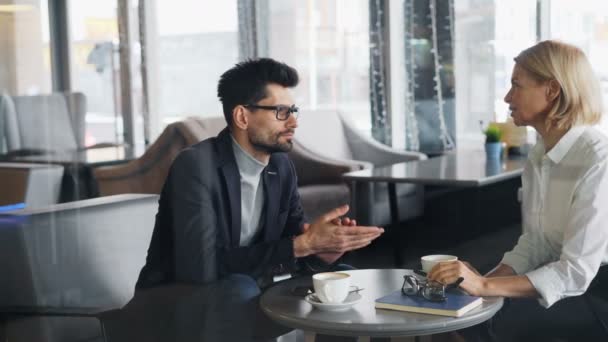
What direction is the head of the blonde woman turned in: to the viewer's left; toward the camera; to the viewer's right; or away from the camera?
to the viewer's left

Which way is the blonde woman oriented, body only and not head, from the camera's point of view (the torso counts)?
to the viewer's left

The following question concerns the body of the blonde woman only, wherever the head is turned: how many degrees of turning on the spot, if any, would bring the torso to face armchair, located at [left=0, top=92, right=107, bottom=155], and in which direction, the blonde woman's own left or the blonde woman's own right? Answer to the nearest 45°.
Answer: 0° — they already face it

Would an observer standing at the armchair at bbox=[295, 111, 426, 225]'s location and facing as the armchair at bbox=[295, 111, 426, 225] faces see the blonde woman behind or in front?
in front

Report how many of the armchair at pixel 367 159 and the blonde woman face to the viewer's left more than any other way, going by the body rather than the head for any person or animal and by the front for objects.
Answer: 1

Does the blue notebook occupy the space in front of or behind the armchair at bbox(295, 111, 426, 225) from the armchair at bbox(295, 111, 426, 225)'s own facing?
in front

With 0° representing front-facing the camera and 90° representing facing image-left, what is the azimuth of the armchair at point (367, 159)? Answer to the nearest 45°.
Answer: approximately 315°

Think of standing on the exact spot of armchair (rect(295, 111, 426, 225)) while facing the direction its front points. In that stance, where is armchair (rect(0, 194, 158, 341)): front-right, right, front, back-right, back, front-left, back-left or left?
right

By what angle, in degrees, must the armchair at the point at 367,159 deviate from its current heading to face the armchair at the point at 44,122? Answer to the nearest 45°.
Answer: approximately 90° to its right

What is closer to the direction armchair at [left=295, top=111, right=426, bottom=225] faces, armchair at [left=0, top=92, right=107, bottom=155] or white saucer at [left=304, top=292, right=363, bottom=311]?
the white saucer

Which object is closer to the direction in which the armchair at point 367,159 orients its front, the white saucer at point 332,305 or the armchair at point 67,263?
the white saucer

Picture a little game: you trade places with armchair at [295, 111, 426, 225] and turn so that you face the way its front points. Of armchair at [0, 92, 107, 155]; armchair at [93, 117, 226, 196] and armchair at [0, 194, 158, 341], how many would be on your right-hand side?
3
